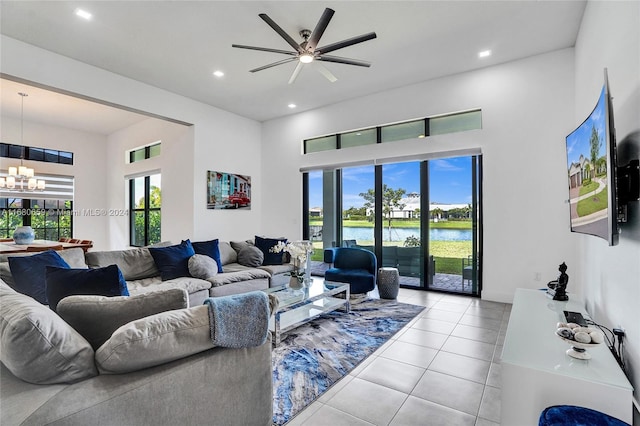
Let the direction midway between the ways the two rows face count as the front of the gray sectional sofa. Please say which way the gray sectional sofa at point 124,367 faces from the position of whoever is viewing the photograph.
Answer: facing away from the viewer and to the right of the viewer

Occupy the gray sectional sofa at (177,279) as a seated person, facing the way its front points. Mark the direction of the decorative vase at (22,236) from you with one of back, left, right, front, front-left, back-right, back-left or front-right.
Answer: back

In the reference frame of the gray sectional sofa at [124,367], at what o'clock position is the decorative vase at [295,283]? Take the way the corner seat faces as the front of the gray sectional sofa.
The decorative vase is roughly at 12 o'clock from the gray sectional sofa.

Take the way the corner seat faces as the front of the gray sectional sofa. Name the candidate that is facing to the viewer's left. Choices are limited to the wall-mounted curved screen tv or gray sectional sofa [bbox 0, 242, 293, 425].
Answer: the wall-mounted curved screen tv

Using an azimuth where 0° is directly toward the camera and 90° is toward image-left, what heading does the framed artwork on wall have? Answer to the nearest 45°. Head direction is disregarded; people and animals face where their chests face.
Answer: approximately 315°

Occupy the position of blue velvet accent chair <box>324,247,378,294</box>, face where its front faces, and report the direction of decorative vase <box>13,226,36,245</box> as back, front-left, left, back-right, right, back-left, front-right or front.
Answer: front-right

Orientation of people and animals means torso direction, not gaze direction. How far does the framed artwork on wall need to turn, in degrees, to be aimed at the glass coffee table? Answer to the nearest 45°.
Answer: approximately 45° to its right

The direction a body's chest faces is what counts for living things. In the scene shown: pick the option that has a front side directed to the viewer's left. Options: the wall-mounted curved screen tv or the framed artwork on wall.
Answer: the wall-mounted curved screen tv

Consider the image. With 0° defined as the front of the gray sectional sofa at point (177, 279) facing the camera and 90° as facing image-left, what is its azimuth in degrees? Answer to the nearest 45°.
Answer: approximately 315°

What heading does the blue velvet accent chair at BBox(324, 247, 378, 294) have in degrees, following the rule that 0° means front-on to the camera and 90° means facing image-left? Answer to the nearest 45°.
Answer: approximately 45°

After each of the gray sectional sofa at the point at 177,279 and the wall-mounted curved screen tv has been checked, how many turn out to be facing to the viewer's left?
1

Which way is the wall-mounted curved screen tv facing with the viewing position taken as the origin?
facing to the left of the viewer
